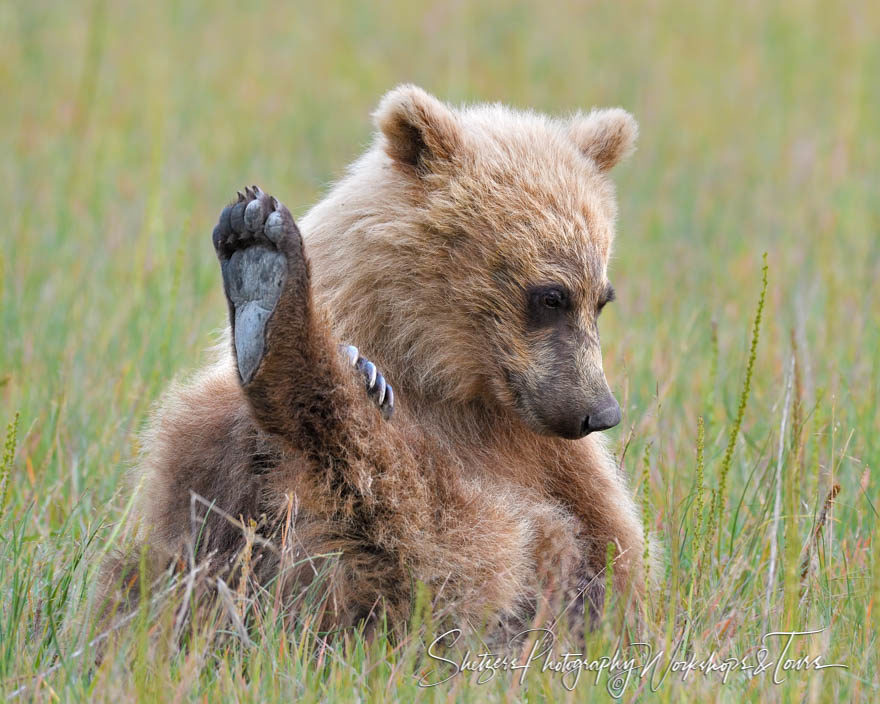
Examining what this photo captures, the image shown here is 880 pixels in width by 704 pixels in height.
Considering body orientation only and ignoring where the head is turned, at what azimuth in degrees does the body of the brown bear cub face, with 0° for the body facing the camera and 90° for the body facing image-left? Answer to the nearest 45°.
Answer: approximately 315°
